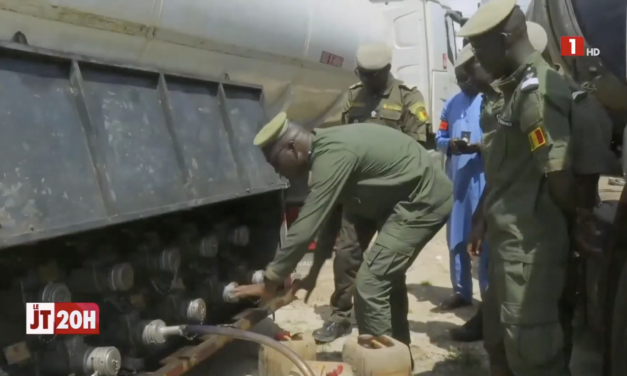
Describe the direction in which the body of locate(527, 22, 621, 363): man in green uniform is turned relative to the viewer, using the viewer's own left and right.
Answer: facing to the left of the viewer

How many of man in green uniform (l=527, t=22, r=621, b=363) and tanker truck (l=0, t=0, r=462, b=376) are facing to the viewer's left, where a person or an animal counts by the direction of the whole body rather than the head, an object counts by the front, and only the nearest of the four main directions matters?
1

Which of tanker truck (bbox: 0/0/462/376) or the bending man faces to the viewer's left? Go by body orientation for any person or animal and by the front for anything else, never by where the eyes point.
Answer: the bending man

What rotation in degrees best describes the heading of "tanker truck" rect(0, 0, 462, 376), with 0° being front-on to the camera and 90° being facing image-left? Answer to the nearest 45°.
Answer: approximately 225°

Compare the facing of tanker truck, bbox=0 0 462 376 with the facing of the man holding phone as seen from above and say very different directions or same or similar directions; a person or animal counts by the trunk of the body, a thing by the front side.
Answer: very different directions

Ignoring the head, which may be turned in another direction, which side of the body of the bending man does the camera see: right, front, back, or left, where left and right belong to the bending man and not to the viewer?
left

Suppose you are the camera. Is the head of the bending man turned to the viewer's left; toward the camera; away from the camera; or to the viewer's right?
to the viewer's left

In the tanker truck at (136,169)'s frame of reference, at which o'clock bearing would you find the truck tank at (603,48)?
The truck tank is roughly at 1 o'clock from the tanker truck.

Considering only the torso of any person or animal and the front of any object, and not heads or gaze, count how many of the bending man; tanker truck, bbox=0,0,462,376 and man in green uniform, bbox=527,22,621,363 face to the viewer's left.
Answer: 2

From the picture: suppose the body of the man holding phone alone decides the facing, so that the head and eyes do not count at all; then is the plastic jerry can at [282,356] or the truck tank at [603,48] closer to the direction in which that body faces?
the plastic jerry can

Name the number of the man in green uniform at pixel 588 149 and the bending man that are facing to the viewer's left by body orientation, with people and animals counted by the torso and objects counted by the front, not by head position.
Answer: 2
